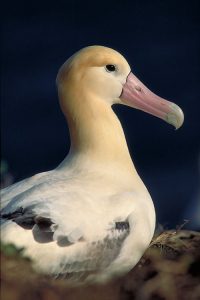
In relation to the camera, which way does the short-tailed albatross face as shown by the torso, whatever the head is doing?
to the viewer's right
